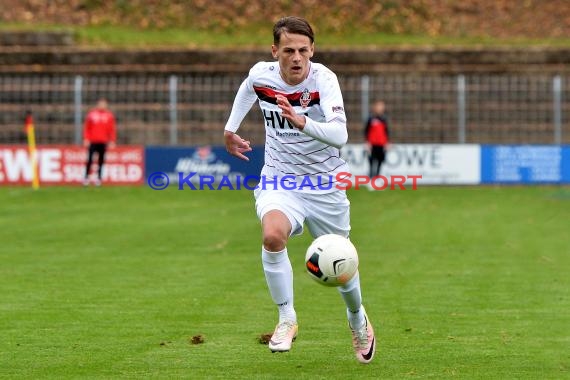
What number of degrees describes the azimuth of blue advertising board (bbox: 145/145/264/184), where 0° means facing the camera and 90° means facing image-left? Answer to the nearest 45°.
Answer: approximately 0°

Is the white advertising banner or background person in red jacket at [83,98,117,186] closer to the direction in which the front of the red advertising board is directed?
the background person in red jacket

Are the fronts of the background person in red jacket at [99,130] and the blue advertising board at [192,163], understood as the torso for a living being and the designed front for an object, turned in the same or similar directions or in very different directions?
same or similar directions

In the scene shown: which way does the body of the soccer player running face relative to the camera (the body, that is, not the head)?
toward the camera

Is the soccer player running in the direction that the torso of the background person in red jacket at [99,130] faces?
yes

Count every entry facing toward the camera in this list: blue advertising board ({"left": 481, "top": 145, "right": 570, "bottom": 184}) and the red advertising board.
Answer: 2

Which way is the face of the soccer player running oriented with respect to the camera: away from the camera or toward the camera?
toward the camera

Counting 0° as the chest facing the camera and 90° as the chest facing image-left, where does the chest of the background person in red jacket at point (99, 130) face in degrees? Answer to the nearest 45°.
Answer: approximately 0°

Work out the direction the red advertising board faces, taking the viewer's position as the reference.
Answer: facing the viewer

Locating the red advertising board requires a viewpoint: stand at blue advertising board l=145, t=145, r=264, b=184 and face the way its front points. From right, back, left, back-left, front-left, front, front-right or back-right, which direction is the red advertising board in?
right

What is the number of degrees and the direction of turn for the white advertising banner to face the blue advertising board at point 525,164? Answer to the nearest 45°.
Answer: approximately 90° to its left

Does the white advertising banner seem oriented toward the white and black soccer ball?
yes
